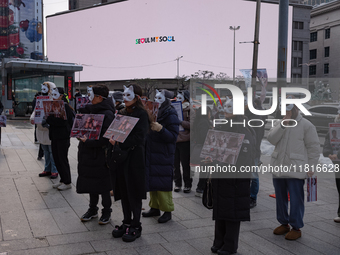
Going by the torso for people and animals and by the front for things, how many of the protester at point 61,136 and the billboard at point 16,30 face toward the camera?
1

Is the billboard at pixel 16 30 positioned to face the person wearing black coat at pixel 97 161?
yes

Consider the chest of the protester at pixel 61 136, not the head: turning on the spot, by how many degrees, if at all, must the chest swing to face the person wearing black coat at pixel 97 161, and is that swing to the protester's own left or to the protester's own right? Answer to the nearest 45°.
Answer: approximately 90° to the protester's own left

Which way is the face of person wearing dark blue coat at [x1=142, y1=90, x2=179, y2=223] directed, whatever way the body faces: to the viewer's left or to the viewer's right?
to the viewer's left

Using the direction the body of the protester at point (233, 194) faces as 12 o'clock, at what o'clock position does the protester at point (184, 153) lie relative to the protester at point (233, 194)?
the protester at point (184, 153) is roughly at 4 o'clock from the protester at point (233, 194).

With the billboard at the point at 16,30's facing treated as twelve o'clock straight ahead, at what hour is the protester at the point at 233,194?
The protester is roughly at 12 o'clock from the billboard.

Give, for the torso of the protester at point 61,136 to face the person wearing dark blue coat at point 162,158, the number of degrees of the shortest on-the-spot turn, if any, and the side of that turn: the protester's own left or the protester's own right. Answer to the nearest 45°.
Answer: approximately 135° to the protester's own left

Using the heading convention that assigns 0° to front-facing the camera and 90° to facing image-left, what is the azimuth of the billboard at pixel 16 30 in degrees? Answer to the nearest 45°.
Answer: approximately 0°

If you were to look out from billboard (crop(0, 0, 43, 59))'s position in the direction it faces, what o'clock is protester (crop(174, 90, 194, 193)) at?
The protester is roughly at 12 o'clock from the billboard.

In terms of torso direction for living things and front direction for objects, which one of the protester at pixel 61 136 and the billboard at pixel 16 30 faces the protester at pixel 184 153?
the billboard

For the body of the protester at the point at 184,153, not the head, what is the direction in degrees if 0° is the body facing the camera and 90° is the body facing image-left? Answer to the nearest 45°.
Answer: approximately 45°
